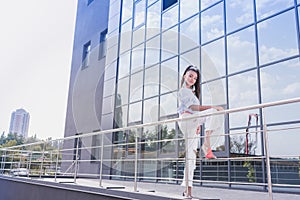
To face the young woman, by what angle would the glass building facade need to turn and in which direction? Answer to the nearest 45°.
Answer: approximately 45° to its left

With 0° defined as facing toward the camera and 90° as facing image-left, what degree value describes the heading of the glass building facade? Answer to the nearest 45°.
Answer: approximately 45°

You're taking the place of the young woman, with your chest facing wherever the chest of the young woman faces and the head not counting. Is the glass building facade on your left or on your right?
on your left
